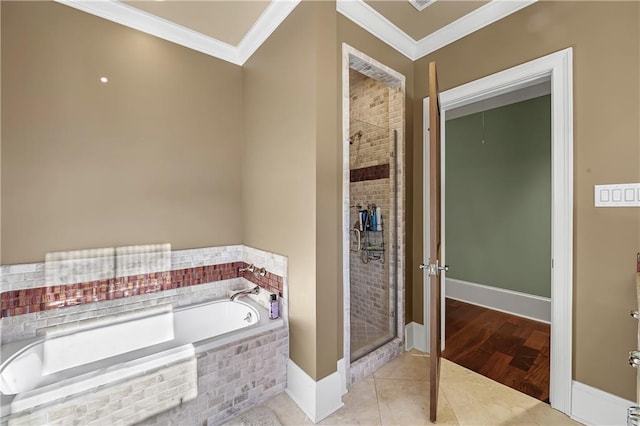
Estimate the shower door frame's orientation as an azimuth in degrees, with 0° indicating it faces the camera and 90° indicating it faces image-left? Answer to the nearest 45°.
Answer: approximately 315°

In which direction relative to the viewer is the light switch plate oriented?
toward the camera

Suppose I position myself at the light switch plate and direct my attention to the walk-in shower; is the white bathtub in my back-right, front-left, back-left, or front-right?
front-left

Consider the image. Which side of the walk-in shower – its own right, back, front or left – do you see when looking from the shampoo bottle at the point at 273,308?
right

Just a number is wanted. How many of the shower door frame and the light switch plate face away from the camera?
0

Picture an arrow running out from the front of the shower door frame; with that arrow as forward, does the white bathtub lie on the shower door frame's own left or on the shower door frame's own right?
on the shower door frame's own right

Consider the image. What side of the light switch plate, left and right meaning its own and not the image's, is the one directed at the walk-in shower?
right
